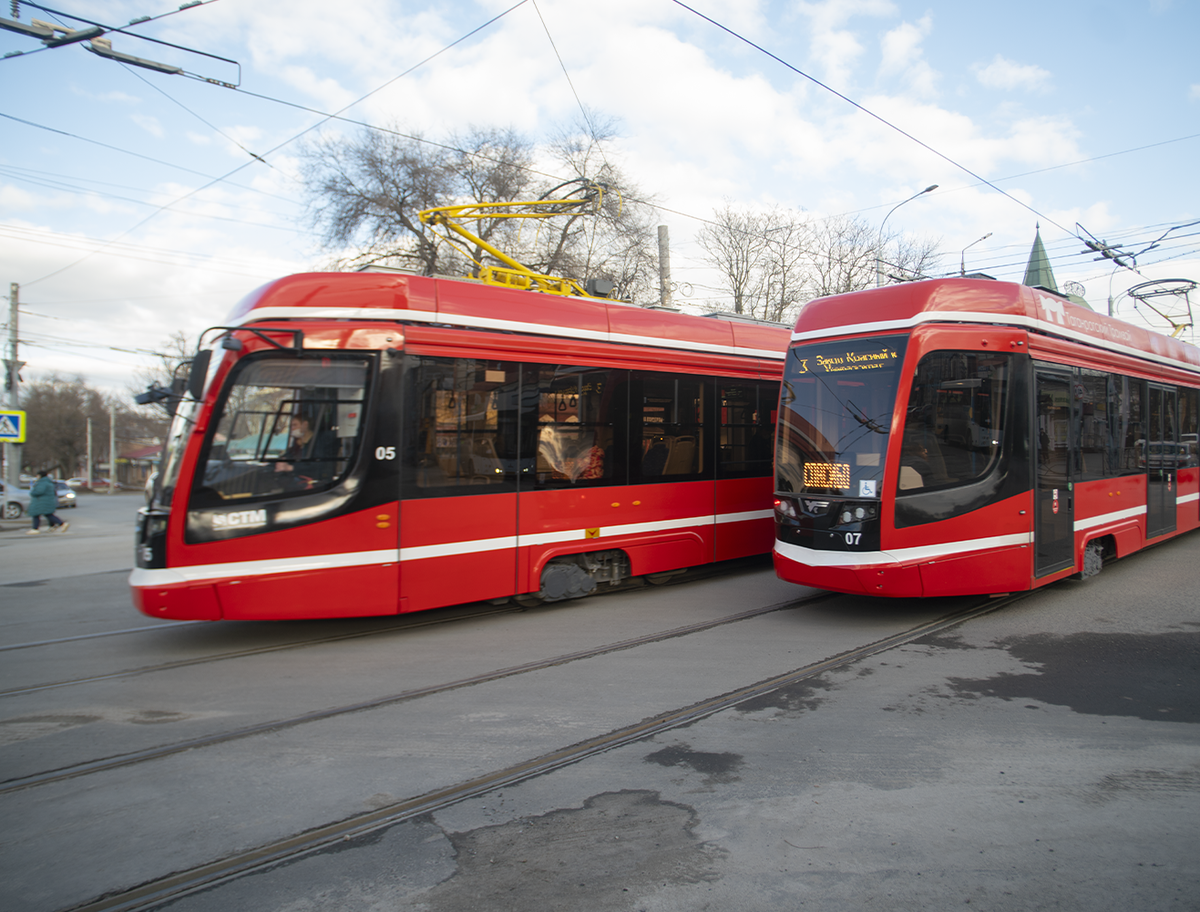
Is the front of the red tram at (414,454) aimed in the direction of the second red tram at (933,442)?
no

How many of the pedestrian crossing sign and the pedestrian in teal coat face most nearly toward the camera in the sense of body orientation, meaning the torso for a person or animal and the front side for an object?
1

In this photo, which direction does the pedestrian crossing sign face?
toward the camera

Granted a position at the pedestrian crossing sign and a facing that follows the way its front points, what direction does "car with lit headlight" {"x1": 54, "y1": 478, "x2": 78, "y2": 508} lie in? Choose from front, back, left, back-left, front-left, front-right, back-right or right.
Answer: back

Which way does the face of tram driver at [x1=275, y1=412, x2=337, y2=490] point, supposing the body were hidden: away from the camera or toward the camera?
toward the camera

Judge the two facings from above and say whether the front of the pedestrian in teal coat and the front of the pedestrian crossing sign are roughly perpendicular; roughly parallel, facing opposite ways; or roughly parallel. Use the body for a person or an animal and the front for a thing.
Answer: roughly perpendicular

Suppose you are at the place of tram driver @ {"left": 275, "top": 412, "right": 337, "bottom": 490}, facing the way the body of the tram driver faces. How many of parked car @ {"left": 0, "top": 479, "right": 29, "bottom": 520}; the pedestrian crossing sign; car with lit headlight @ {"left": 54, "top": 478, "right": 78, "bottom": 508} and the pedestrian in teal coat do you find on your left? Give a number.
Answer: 0

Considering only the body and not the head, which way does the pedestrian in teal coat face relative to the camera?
to the viewer's left

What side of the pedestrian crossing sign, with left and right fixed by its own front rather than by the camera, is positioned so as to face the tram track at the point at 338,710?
front

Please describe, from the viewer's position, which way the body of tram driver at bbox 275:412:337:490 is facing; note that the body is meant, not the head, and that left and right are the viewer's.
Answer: facing the viewer and to the left of the viewer

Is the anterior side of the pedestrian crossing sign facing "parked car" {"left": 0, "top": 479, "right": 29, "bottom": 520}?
no

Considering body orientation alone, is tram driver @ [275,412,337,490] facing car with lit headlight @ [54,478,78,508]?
no

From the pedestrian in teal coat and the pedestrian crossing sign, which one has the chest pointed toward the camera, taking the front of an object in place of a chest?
the pedestrian crossing sign

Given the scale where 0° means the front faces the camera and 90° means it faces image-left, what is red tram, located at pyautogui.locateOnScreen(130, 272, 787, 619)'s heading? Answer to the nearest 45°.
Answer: approximately 45°

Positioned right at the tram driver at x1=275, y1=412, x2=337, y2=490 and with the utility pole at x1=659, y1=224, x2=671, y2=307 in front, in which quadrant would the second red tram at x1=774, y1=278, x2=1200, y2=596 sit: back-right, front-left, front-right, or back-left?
front-right
